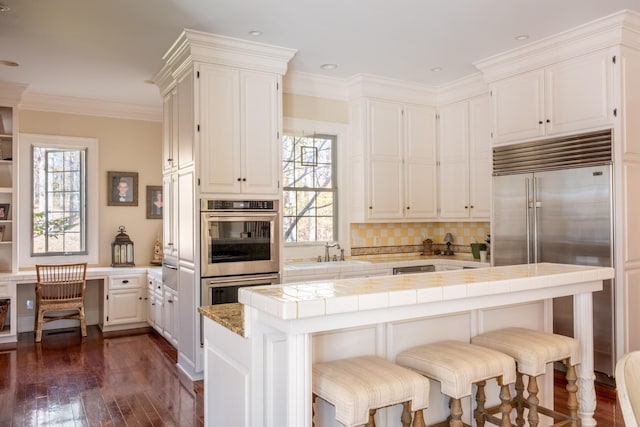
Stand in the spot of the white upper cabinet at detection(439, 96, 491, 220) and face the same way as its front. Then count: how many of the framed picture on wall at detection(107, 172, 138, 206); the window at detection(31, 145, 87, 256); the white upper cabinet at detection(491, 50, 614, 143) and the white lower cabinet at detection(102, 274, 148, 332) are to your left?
1

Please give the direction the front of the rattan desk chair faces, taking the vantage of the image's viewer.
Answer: facing away from the viewer

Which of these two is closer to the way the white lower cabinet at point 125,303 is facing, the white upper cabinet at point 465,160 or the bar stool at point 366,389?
the bar stool

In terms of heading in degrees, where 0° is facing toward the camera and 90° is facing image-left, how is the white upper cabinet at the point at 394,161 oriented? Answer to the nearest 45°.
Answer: approximately 315°

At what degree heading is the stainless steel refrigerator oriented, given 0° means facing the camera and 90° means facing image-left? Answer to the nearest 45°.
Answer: approximately 45°

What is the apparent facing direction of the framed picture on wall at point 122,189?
toward the camera

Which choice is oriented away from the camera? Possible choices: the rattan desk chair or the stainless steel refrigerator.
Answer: the rattan desk chair

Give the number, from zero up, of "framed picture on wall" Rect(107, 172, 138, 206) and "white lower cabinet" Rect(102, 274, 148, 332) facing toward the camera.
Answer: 2

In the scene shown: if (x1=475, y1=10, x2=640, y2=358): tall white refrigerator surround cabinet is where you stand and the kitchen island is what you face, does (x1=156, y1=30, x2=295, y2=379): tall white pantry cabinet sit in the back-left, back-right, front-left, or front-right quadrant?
front-right

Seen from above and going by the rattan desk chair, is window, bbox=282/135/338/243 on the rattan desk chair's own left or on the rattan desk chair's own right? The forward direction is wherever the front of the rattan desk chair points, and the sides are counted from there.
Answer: on the rattan desk chair's own right

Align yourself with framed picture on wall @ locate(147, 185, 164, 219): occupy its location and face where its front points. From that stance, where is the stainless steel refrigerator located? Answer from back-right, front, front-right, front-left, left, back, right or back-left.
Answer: front-left

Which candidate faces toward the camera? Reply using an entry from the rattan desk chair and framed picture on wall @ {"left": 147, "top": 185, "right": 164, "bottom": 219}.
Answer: the framed picture on wall

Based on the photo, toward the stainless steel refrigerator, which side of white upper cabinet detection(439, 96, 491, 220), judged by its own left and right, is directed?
left

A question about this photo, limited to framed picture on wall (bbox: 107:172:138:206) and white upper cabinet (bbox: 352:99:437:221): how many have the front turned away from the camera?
0

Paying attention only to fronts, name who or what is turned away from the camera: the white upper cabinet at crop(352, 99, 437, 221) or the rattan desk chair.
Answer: the rattan desk chair

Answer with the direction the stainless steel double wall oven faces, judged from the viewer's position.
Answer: facing the viewer and to the right of the viewer

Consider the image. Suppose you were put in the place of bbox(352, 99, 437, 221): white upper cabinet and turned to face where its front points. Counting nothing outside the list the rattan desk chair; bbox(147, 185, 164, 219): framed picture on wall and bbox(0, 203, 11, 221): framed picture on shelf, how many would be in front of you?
0

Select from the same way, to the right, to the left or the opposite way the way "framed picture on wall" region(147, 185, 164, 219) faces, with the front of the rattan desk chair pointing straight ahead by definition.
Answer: the opposite way
